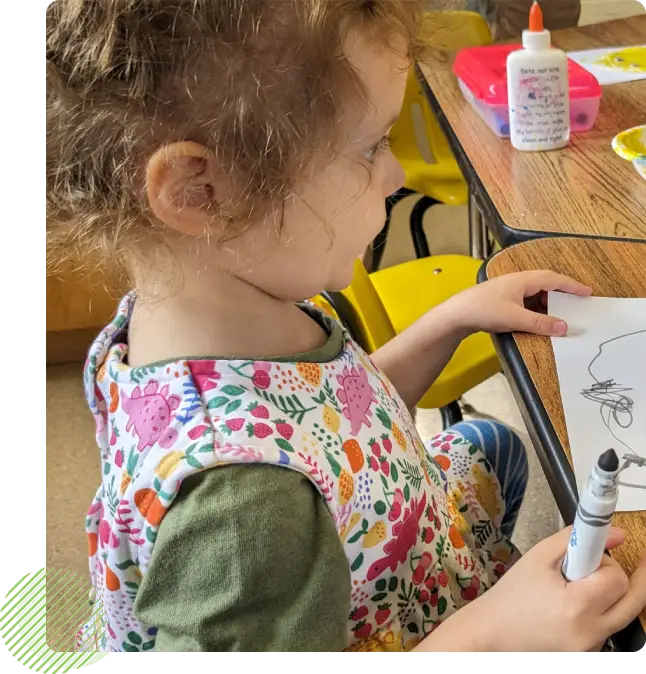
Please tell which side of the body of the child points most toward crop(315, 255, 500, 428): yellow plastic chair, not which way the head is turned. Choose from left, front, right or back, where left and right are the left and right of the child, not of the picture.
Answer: left

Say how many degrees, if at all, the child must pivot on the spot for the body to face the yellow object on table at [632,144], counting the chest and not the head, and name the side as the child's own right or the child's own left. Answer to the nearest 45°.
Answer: approximately 45° to the child's own left

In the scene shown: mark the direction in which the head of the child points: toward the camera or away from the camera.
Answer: away from the camera

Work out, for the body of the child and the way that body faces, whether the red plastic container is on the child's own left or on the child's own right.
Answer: on the child's own left

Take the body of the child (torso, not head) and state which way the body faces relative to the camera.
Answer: to the viewer's right

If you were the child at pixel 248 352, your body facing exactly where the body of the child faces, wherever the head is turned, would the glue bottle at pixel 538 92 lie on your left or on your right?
on your left

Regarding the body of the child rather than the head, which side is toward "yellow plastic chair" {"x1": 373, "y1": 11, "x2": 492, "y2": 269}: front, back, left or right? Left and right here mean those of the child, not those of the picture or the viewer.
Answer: left

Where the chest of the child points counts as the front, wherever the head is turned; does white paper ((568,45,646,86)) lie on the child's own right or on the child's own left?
on the child's own left

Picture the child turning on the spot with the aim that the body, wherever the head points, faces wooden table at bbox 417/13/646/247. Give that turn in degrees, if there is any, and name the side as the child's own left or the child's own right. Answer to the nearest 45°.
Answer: approximately 45° to the child's own left
